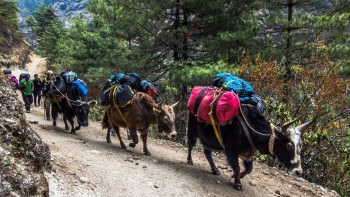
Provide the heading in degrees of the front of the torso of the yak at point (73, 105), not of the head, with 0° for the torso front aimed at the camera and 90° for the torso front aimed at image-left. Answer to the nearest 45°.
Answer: approximately 315°

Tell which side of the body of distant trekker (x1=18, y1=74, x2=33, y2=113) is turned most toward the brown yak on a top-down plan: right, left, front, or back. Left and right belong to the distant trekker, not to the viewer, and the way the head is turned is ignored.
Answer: front

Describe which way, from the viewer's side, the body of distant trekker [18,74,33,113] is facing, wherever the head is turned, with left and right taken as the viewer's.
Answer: facing the viewer

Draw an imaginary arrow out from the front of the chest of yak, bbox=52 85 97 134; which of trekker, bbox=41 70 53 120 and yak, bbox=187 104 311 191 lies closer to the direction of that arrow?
the yak

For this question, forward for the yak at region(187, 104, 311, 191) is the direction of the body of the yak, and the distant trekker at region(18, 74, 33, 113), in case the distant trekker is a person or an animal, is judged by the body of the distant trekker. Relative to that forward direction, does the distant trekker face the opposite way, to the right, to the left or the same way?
the same way

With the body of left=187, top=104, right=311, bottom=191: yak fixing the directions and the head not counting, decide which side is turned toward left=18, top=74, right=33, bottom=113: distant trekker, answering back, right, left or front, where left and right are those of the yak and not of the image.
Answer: back

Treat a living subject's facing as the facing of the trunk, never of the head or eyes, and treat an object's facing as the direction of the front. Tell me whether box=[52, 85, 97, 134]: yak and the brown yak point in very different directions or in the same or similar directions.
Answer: same or similar directions

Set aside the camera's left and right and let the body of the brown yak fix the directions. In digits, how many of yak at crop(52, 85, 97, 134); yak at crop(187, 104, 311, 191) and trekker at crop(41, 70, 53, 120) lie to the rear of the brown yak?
2

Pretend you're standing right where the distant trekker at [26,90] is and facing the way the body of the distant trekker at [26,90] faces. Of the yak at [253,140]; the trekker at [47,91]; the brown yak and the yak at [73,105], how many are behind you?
0

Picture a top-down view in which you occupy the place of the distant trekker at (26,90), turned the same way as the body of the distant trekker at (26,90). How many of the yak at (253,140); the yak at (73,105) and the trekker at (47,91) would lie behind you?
0

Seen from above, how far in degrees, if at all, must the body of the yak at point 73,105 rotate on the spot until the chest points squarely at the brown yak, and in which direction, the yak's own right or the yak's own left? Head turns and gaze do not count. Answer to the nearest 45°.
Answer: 0° — it already faces it

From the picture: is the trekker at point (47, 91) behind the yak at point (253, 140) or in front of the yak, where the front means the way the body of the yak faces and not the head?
behind

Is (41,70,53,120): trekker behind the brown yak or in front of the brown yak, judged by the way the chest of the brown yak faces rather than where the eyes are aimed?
behind

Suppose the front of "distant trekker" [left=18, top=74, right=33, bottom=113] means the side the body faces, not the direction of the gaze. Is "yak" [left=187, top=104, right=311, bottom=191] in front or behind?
in front

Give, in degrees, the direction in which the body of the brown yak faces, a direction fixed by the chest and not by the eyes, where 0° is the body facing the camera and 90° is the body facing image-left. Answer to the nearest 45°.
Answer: approximately 315°

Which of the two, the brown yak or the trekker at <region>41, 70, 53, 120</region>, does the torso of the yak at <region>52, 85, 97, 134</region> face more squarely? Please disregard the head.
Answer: the brown yak

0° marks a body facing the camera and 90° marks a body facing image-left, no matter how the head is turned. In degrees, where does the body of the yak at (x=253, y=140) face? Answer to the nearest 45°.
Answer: approximately 315°

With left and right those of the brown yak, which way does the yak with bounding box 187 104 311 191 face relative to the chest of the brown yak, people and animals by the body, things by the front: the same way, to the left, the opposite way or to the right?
the same way

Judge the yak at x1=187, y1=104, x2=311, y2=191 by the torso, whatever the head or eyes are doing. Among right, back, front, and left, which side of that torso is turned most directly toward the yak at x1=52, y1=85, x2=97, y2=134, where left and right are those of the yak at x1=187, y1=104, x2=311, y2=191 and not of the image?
back
